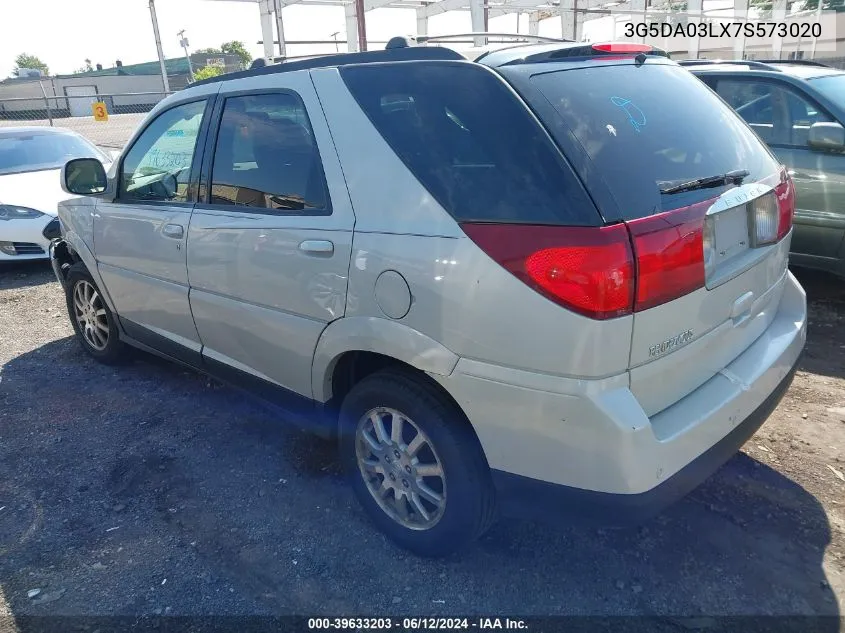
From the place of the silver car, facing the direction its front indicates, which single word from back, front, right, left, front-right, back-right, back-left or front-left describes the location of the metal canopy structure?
front-right

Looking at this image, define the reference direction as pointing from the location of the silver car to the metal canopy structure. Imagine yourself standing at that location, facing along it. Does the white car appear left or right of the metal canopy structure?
left

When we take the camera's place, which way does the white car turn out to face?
facing the viewer and to the right of the viewer

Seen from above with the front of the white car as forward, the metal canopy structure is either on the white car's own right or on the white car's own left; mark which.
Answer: on the white car's own left

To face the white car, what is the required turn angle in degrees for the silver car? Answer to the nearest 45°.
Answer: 0° — it already faces it

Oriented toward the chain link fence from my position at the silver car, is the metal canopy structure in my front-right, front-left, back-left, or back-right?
front-right

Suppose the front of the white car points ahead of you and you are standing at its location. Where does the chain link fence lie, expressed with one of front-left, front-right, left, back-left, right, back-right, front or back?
back-left

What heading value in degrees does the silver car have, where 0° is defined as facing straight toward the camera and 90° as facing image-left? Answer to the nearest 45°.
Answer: approximately 135°

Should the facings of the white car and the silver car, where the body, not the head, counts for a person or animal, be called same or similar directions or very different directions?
very different directions
